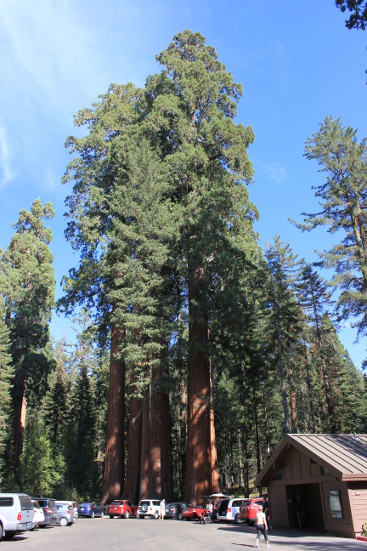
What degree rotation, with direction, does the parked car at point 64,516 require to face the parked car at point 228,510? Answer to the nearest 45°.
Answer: approximately 135° to its right

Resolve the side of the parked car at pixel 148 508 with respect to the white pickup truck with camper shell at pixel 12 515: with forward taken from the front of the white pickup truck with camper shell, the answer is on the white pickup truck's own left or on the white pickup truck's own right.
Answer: on the white pickup truck's own right

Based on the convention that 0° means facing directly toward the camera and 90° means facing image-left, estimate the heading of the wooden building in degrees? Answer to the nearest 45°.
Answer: approximately 45°

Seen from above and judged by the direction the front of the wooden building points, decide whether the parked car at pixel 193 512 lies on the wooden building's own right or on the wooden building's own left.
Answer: on the wooden building's own right

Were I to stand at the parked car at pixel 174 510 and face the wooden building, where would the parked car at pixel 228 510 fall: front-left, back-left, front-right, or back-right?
front-left

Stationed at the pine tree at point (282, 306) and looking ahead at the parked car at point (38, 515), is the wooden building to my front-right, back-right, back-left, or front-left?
front-left

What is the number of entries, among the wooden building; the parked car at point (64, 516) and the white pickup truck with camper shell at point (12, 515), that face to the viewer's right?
0

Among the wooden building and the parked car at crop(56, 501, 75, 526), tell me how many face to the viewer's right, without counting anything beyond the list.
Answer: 0

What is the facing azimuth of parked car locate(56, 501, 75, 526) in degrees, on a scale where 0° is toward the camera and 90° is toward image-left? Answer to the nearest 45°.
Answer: approximately 135°

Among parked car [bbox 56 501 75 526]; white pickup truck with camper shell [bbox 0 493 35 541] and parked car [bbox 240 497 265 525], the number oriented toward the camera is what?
0

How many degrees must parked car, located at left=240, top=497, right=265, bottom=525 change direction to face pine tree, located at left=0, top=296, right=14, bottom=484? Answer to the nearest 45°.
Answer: approximately 90° to its left

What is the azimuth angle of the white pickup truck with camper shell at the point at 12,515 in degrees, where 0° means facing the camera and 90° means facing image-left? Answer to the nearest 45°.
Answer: approximately 135°

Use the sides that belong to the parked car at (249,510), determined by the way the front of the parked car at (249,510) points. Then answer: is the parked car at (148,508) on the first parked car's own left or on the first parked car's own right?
on the first parked car's own left
